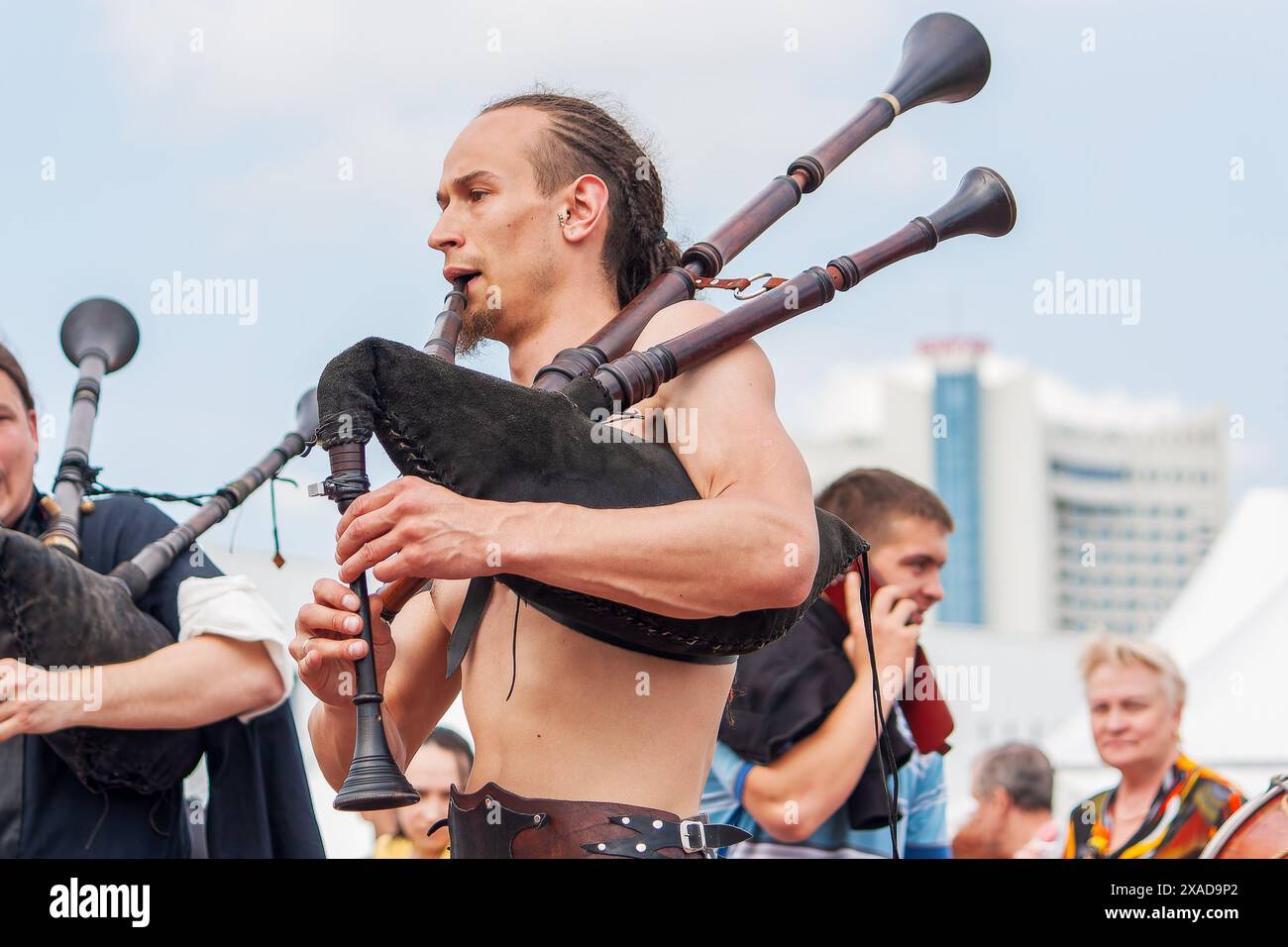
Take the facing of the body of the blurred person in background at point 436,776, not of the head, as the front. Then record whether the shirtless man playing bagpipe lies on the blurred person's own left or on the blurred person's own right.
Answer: on the blurred person's own left

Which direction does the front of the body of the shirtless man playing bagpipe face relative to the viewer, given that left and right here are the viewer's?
facing the viewer and to the left of the viewer

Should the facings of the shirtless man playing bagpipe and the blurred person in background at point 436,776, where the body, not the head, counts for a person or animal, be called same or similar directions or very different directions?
same or similar directions

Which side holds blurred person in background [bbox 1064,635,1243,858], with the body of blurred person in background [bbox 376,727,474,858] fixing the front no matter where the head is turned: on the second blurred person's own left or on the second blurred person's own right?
on the second blurred person's own left

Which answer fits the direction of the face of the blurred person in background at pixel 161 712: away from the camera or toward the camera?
toward the camera

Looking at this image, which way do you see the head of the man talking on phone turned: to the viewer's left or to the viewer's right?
to the viewer's right

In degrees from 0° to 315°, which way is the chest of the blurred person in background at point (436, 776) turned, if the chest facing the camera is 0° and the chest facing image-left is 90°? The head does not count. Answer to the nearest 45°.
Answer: approximately 45°

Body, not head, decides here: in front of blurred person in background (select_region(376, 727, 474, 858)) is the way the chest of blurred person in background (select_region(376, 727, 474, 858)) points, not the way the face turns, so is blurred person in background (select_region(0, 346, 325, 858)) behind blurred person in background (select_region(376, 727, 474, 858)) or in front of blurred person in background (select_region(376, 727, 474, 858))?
in front

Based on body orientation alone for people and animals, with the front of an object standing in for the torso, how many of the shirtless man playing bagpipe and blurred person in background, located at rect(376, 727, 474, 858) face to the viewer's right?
0

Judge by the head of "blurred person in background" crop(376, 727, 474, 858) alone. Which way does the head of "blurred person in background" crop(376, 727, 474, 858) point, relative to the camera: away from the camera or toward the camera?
toward the camera

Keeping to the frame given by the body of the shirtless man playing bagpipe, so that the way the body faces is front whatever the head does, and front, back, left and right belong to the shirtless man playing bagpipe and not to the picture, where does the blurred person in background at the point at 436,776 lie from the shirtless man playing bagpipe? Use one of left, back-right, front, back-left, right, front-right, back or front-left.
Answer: back-right
